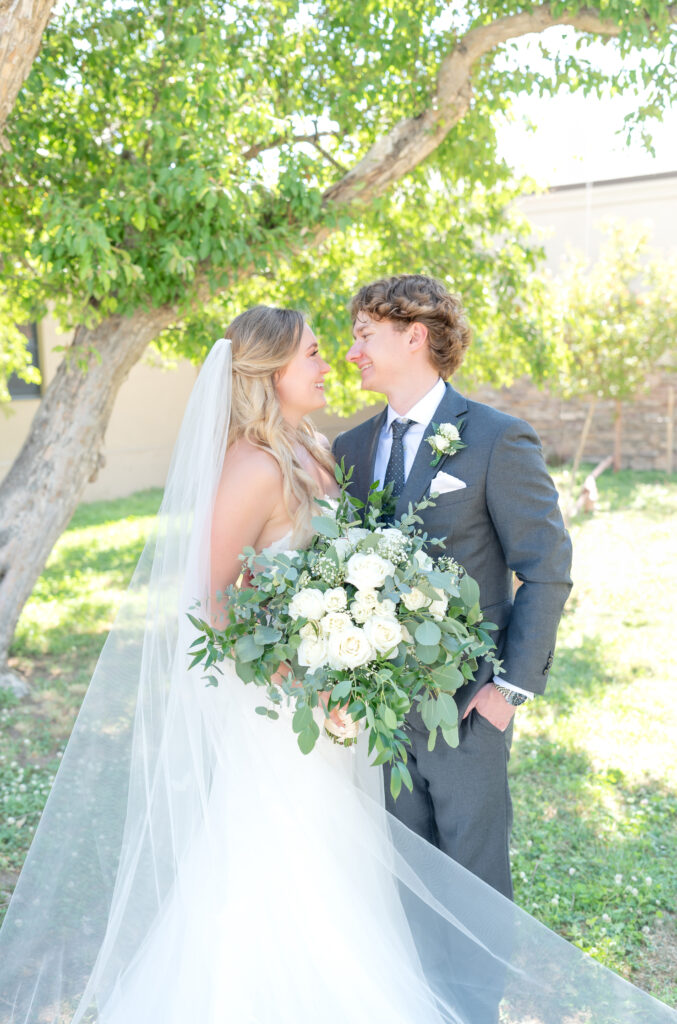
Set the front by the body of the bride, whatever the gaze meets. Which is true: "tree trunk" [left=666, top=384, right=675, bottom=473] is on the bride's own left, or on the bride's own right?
on the bride's own left

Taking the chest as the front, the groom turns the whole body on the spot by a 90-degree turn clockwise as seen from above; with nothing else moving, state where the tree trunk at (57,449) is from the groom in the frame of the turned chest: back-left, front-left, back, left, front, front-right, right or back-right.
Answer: front

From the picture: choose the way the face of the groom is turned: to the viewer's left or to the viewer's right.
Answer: to the viewer's left

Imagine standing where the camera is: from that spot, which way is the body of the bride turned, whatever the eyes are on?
to the viewer's right

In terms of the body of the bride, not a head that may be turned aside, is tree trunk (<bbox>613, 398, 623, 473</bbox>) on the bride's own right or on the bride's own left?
on the bride's own left

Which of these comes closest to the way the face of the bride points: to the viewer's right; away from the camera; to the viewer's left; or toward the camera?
to the viewer's right
